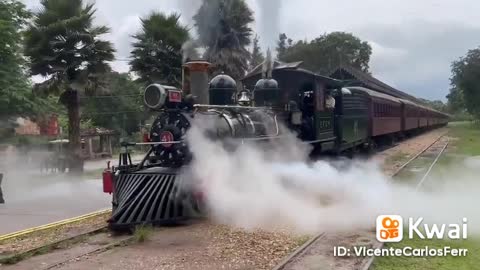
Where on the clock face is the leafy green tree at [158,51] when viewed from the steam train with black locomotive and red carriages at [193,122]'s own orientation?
The leafy green tree is roughly at 4 o'clock from the steam train with black locomotive and red carriages.

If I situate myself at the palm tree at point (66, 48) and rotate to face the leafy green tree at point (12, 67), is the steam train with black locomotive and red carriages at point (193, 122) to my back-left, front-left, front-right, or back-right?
back-left

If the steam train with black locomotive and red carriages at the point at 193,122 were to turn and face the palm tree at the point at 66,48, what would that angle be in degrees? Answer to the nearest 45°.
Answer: approximately 90° to its right

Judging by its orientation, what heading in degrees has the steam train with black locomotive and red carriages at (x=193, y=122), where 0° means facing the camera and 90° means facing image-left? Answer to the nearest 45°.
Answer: approximately 45°

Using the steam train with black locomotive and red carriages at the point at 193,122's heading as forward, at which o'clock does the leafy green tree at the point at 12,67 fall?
The leafy green tree is roughly at 3 o'clock from the steam train with black locomotive and red carriages.

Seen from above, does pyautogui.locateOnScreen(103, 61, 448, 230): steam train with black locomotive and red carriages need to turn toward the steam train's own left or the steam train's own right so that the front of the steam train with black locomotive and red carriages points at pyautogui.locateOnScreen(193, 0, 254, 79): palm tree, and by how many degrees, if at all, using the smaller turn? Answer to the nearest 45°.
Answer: approximately 135° to the steam train's own right

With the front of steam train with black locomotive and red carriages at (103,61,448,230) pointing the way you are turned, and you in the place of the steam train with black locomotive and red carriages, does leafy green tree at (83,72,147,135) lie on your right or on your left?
on your right
